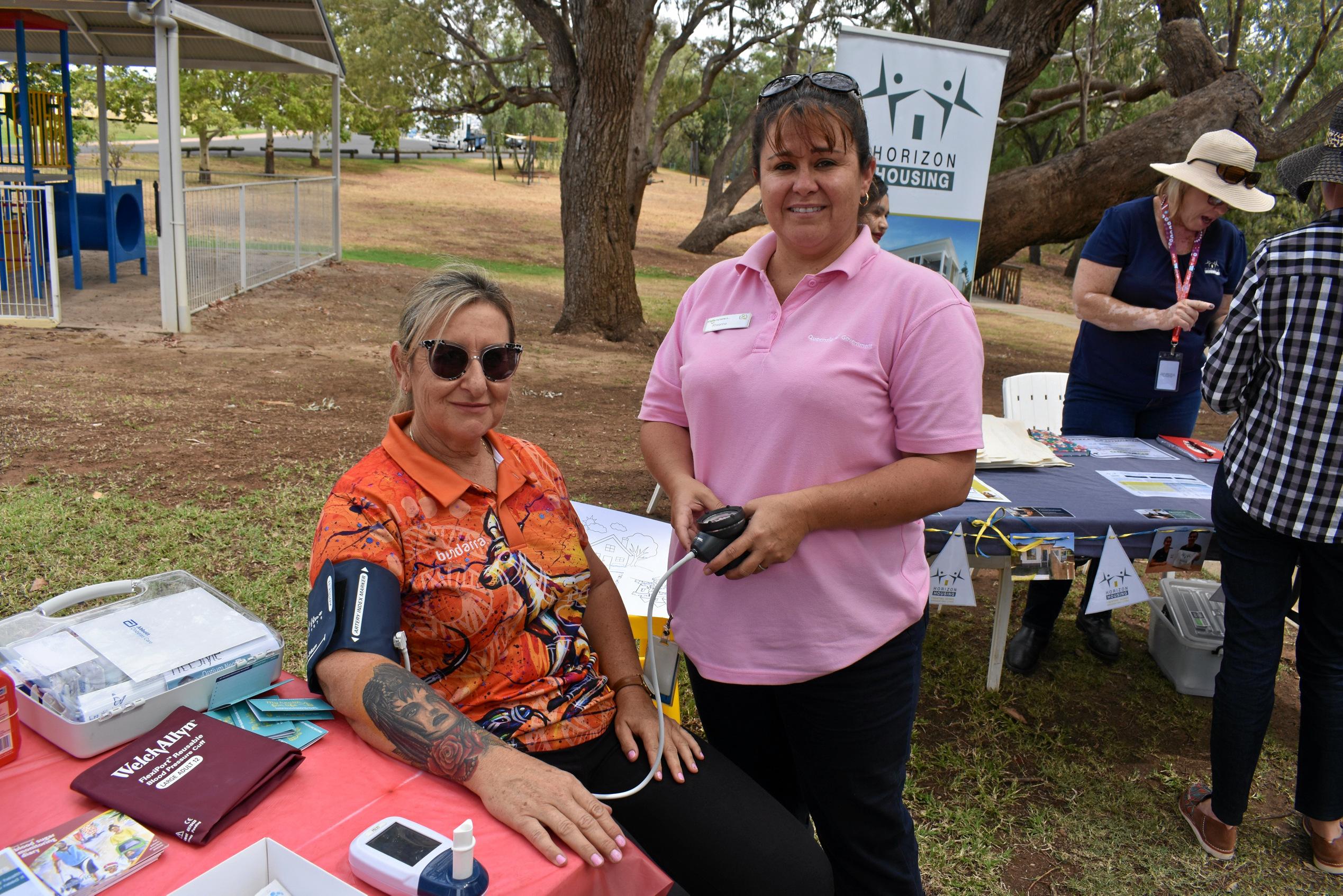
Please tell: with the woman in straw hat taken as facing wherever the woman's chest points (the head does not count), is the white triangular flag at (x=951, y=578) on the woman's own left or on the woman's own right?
on the woman's own right

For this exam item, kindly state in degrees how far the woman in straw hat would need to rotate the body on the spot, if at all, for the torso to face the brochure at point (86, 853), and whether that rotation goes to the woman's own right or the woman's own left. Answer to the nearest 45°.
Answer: approximately 45° to the woman's own right

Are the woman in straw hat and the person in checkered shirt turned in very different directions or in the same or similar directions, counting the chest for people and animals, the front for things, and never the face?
very different directions

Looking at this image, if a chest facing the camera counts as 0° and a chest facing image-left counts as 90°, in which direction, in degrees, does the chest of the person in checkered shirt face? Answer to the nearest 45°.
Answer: approximately 135°

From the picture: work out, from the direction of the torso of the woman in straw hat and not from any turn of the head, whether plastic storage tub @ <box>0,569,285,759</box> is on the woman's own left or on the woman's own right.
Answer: on the woman's own right

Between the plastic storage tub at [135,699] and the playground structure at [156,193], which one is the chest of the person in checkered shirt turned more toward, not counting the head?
the playground structure

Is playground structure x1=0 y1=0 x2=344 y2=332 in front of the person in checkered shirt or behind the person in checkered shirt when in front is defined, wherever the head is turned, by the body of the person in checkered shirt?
in front

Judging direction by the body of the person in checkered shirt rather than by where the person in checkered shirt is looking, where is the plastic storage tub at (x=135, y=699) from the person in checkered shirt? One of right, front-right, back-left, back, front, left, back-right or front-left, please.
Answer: left

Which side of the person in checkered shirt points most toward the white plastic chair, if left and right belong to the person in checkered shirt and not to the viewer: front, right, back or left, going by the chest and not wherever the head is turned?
front
